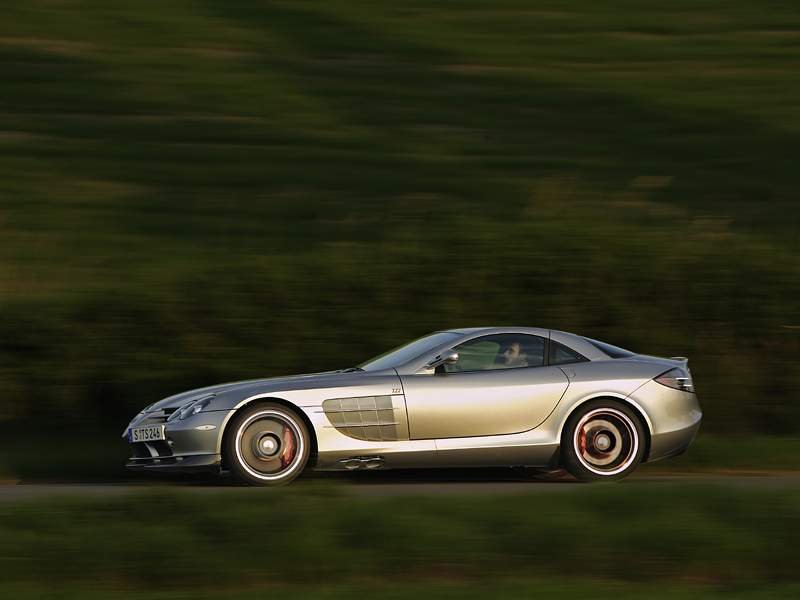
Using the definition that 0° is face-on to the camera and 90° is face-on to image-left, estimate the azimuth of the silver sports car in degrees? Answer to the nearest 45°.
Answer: approximately 90°
